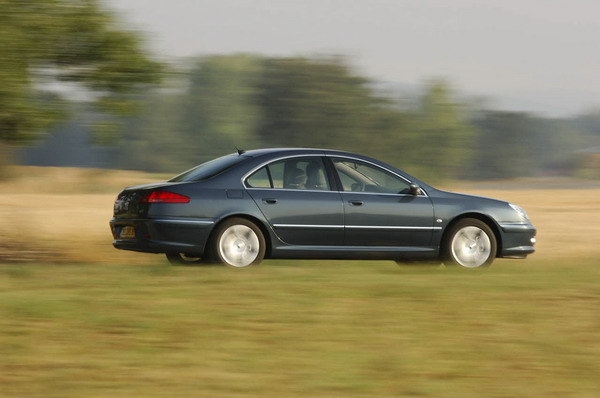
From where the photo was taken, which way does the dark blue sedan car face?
to the viewer's right

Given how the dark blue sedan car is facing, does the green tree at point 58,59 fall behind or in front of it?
behind
